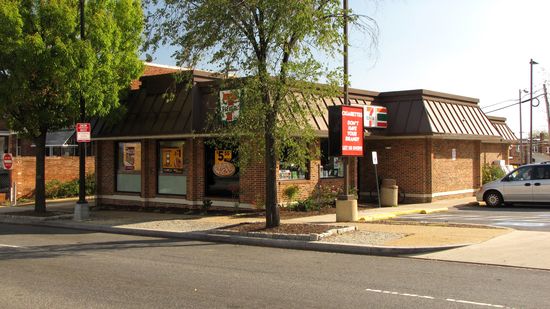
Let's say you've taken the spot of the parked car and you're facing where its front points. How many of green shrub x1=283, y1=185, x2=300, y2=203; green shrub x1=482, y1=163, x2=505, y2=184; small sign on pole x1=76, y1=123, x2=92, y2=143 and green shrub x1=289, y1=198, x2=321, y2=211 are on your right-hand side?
1

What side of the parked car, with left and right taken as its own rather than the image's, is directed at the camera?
left

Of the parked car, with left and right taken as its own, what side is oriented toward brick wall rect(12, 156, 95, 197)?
front

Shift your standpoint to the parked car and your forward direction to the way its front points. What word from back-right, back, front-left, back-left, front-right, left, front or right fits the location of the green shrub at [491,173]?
right

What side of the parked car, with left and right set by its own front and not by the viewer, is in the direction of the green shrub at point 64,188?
front

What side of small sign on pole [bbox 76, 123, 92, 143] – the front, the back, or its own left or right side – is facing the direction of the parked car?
left

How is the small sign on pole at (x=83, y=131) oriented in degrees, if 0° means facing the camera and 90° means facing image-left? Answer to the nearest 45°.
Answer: approximately 0°

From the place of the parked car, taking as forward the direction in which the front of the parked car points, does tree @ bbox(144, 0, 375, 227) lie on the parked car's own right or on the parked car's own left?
on the parked car's own left

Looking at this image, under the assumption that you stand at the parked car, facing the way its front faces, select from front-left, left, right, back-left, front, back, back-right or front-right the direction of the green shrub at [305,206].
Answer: front-left

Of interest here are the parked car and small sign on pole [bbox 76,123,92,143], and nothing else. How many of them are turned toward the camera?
1

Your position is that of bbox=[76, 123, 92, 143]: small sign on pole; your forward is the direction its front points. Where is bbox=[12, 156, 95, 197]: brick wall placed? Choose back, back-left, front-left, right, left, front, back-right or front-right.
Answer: back

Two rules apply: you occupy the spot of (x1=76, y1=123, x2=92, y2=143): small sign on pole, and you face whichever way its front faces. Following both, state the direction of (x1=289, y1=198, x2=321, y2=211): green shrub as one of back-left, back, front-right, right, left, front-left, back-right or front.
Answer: left
